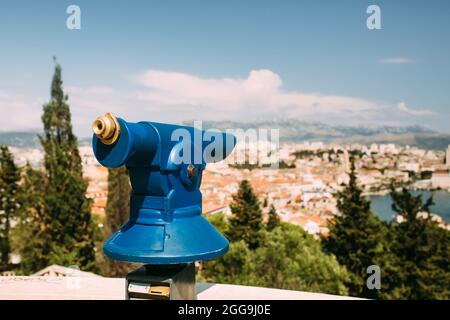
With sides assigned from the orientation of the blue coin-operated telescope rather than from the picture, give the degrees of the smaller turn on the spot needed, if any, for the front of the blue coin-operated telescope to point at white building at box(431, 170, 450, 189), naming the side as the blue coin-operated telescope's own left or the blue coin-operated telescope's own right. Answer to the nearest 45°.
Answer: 0° — it already faces it

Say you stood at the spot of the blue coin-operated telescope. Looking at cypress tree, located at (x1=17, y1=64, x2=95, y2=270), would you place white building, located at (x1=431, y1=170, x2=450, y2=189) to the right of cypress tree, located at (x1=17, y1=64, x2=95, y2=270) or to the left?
right

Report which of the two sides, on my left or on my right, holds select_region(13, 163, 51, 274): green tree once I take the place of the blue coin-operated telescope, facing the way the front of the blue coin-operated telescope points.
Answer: on my left

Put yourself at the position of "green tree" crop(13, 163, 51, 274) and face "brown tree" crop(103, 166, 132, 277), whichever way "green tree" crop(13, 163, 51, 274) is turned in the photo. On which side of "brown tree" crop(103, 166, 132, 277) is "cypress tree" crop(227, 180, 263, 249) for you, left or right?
left

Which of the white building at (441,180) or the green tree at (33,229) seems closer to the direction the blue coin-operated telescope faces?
the white building

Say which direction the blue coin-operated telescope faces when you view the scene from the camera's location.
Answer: facing away from the viewer and to the right of the viewer
